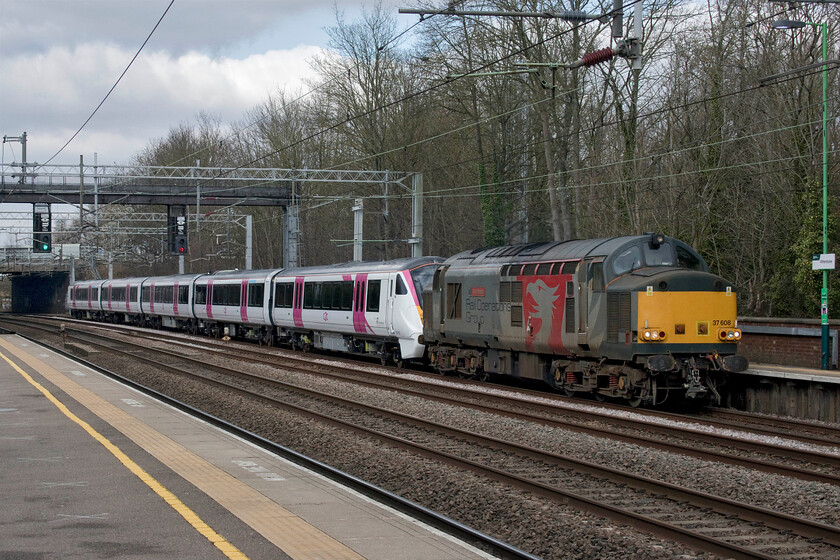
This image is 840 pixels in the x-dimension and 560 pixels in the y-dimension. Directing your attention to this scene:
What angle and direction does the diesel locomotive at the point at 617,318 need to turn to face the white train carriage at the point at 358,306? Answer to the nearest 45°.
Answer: approximately 180°

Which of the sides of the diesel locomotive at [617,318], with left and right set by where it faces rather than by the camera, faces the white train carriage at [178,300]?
back

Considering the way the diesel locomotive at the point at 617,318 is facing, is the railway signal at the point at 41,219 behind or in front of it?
behind

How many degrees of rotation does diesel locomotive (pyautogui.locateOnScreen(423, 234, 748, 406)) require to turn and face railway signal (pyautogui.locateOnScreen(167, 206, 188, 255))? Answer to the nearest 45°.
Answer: approximately 180°

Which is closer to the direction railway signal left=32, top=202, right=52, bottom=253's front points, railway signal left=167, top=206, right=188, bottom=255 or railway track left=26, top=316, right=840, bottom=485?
the railway track

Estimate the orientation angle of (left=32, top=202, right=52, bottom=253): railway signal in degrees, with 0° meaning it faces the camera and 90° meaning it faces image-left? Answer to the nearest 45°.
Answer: approximately 0°

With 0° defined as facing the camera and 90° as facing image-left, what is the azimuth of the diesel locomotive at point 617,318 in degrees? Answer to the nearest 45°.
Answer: approximately 315°

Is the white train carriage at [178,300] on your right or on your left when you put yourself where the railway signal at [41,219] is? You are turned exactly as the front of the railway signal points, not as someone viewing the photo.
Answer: on your left
